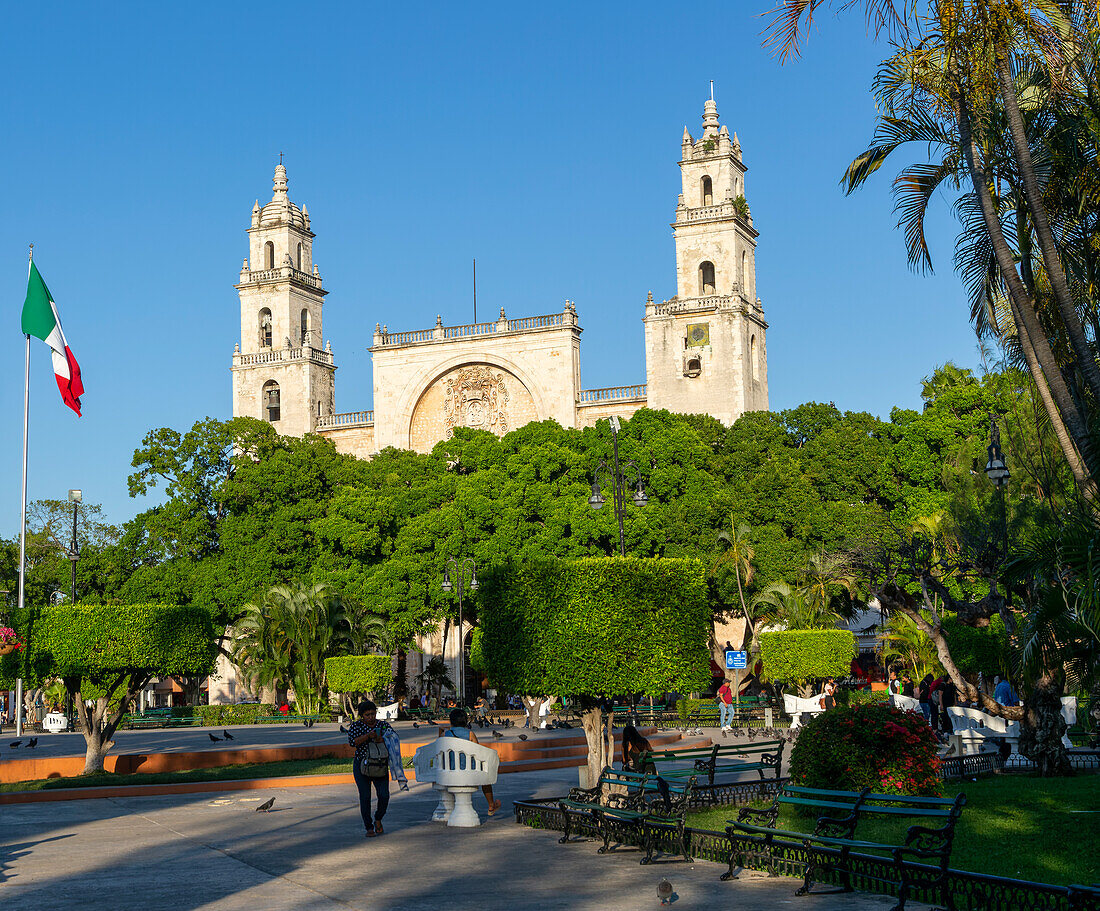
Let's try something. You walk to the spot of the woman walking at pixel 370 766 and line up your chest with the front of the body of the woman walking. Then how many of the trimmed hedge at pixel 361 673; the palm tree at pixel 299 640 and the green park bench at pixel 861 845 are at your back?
2

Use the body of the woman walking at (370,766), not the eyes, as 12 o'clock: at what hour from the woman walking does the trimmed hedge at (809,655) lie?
The trimmed hedge is roughly at 7 o'clock from the woman walking.

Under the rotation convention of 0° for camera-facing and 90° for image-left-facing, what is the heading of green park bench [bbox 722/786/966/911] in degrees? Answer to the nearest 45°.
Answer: approximately 45°

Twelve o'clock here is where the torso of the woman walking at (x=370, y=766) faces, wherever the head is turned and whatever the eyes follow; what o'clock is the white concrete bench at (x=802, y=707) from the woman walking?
The white concrete bench is roughly at 7 o'clock from the woman walking.

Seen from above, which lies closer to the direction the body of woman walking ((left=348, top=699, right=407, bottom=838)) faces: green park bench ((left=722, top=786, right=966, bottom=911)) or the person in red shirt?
the green park bench

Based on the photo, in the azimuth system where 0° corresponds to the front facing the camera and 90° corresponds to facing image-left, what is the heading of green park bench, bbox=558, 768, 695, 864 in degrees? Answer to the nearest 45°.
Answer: approximately 45°

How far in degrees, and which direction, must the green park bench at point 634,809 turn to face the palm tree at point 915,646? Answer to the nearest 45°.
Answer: approximately 135° to its right

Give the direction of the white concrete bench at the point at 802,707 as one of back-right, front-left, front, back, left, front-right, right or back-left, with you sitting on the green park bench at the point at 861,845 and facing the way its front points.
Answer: back-right

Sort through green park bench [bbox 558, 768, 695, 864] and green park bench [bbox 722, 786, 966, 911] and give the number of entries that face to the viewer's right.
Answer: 0
